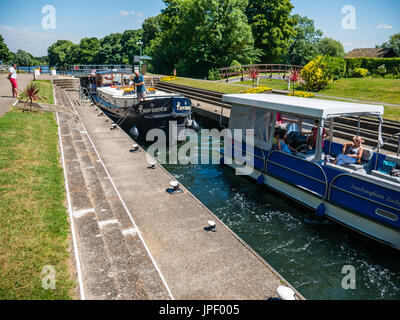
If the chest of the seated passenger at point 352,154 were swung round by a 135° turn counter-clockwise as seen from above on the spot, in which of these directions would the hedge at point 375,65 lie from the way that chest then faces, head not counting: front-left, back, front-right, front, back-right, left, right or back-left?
left

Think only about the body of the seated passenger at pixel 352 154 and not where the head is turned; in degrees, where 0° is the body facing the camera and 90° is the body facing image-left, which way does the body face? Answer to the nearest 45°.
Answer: approximately 45°

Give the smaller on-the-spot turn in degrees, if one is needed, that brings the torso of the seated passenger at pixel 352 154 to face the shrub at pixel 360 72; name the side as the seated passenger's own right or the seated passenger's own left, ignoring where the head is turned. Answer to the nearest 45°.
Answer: approximately 135° to the seated passenger's own right

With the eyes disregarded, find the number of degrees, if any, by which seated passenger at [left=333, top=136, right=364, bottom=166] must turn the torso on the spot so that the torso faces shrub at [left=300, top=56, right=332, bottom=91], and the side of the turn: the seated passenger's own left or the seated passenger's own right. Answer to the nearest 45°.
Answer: approximately 135° to the seated passenger's own right
